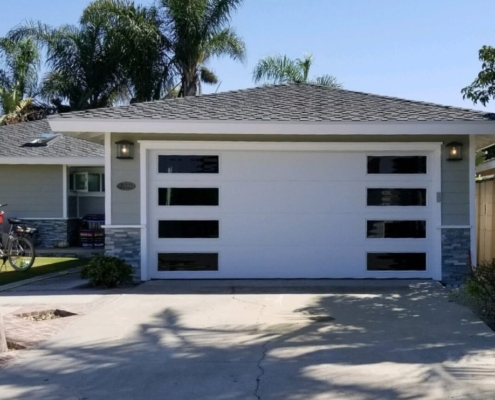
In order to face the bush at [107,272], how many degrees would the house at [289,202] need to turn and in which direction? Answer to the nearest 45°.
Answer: approximately 90° to its right

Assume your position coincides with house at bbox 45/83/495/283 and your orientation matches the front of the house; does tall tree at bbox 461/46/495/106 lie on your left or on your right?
on your left

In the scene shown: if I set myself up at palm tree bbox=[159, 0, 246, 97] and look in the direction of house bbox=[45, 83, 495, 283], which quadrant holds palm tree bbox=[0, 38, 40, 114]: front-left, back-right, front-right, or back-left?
back-right

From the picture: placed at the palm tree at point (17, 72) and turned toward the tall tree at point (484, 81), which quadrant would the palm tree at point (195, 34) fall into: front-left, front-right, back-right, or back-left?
front-left

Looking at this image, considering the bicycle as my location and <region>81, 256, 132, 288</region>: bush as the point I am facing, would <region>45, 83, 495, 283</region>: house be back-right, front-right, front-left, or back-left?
front-left

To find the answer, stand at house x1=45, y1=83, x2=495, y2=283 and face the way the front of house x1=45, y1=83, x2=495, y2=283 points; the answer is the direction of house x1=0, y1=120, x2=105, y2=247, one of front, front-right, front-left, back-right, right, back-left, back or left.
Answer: back-right

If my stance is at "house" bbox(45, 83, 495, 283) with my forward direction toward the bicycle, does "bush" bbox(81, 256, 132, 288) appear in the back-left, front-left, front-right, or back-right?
front-left

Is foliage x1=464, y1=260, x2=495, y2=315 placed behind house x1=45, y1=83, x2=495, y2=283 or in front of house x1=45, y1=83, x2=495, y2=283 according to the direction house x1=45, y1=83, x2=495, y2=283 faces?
in front

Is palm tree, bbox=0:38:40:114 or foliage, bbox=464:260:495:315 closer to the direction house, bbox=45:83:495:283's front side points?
the foliage

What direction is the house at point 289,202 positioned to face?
toward the camera

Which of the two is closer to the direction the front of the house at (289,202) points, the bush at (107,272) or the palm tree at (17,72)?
the bush

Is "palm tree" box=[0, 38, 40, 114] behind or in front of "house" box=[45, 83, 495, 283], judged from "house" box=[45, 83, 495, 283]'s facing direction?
behind

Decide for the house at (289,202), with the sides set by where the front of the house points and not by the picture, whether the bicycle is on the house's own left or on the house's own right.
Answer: on the house's own right
